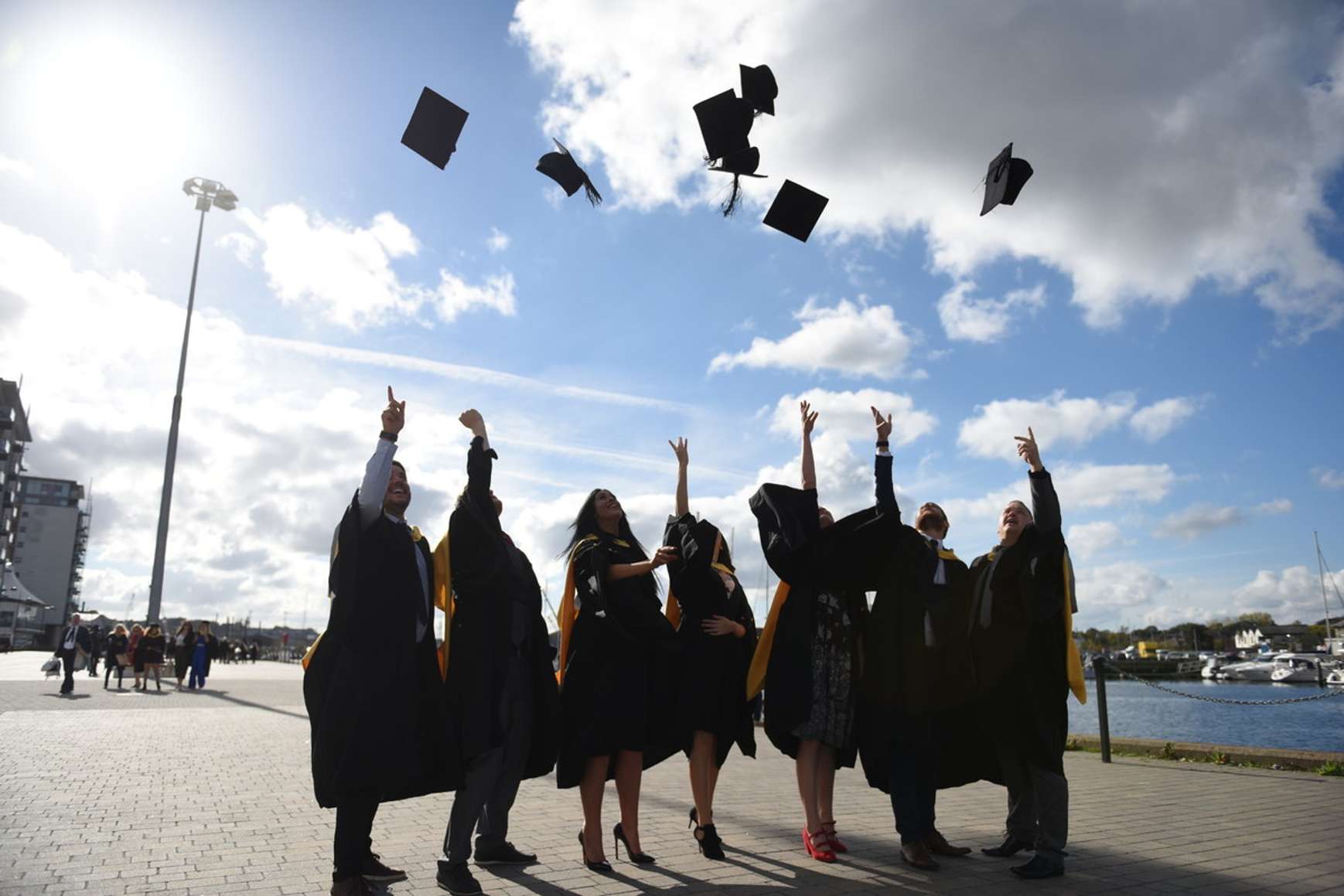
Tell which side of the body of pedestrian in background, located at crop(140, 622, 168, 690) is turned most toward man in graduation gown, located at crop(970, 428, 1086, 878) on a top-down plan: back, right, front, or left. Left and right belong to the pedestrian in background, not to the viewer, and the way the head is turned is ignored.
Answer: front

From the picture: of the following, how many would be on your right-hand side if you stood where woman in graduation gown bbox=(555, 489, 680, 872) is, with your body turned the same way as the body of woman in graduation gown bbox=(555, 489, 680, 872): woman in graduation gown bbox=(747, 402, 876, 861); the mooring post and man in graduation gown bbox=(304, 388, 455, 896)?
1

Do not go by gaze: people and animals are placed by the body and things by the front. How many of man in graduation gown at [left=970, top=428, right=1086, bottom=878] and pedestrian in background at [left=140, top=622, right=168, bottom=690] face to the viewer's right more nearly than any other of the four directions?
0

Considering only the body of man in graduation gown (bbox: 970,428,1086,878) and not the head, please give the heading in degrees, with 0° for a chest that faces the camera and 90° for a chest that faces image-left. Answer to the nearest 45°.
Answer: approximately 45°

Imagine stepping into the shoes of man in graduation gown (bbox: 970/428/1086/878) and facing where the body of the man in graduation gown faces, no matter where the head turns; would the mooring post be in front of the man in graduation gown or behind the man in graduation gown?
behind

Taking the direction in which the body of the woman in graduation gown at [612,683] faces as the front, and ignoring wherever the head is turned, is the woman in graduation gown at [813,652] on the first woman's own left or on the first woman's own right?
on the first woman's own left

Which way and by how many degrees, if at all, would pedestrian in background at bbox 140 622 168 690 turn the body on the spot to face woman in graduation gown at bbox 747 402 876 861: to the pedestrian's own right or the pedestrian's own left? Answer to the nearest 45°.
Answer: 0° — they already face them

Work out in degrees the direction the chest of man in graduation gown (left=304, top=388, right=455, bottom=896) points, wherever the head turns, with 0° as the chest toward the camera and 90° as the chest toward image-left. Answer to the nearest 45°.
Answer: approximately 315°
